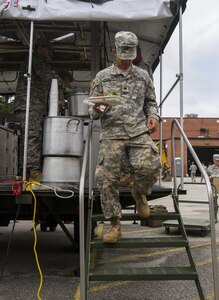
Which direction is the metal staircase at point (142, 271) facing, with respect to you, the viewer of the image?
facing the viewer

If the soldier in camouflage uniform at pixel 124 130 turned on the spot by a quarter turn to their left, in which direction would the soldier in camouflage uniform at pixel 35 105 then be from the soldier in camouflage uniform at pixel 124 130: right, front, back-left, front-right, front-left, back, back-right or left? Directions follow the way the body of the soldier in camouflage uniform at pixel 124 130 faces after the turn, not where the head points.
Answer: back-left

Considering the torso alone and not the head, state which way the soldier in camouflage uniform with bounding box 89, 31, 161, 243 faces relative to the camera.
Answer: toward the camera

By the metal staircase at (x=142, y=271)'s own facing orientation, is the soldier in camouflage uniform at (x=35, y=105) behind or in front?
behind
